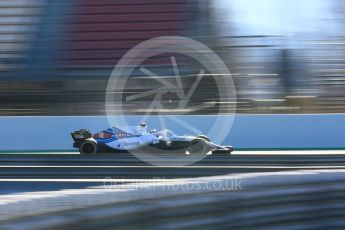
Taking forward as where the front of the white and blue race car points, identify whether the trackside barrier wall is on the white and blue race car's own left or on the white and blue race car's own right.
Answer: on the white and blue race car's own left

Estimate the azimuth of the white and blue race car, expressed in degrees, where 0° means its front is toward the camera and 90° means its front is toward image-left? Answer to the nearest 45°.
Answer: approximately 270°
